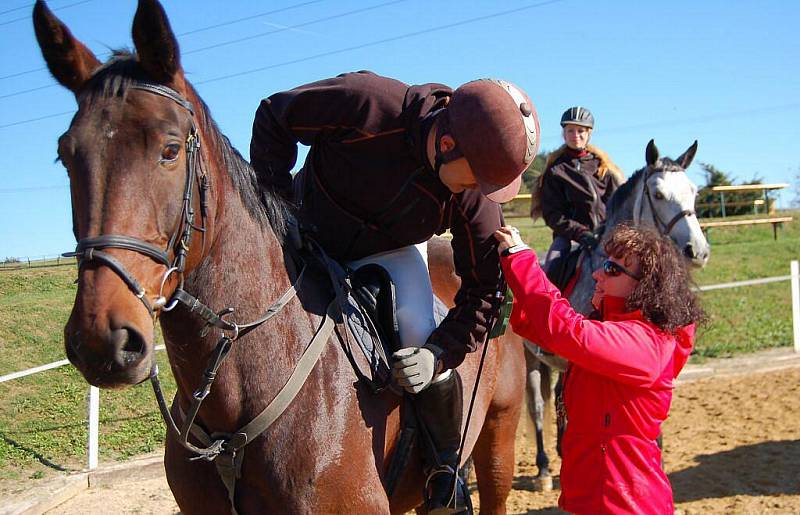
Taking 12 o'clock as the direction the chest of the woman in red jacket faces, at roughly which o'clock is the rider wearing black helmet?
The rider wearing black helmet is roughly at 3 o'clock from the woman in red jacket.

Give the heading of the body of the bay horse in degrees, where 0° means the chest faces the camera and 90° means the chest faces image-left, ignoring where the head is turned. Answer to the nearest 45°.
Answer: approximately 45°

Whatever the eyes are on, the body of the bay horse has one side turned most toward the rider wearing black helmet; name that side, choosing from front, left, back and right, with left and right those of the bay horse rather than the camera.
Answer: back

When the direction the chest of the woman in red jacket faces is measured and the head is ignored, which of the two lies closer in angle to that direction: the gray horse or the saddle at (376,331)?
the saddle

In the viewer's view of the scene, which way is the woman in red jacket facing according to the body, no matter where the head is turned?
to the viewer's left

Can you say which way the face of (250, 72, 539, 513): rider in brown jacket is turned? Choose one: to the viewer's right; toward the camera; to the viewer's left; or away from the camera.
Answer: to the viewer's right

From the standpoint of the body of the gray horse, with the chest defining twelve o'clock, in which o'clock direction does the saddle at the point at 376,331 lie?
The saddle is roughly at 2 o'clock from the gray horse.

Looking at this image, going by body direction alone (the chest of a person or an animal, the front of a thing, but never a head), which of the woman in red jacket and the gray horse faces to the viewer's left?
the woman in red jacket

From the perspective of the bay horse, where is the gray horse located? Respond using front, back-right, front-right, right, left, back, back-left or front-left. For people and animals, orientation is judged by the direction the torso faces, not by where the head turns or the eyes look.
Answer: back

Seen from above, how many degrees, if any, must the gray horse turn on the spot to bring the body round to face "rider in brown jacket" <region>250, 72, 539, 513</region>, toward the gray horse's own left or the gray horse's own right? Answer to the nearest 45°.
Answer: approximately 45° to the gray horse's own right
